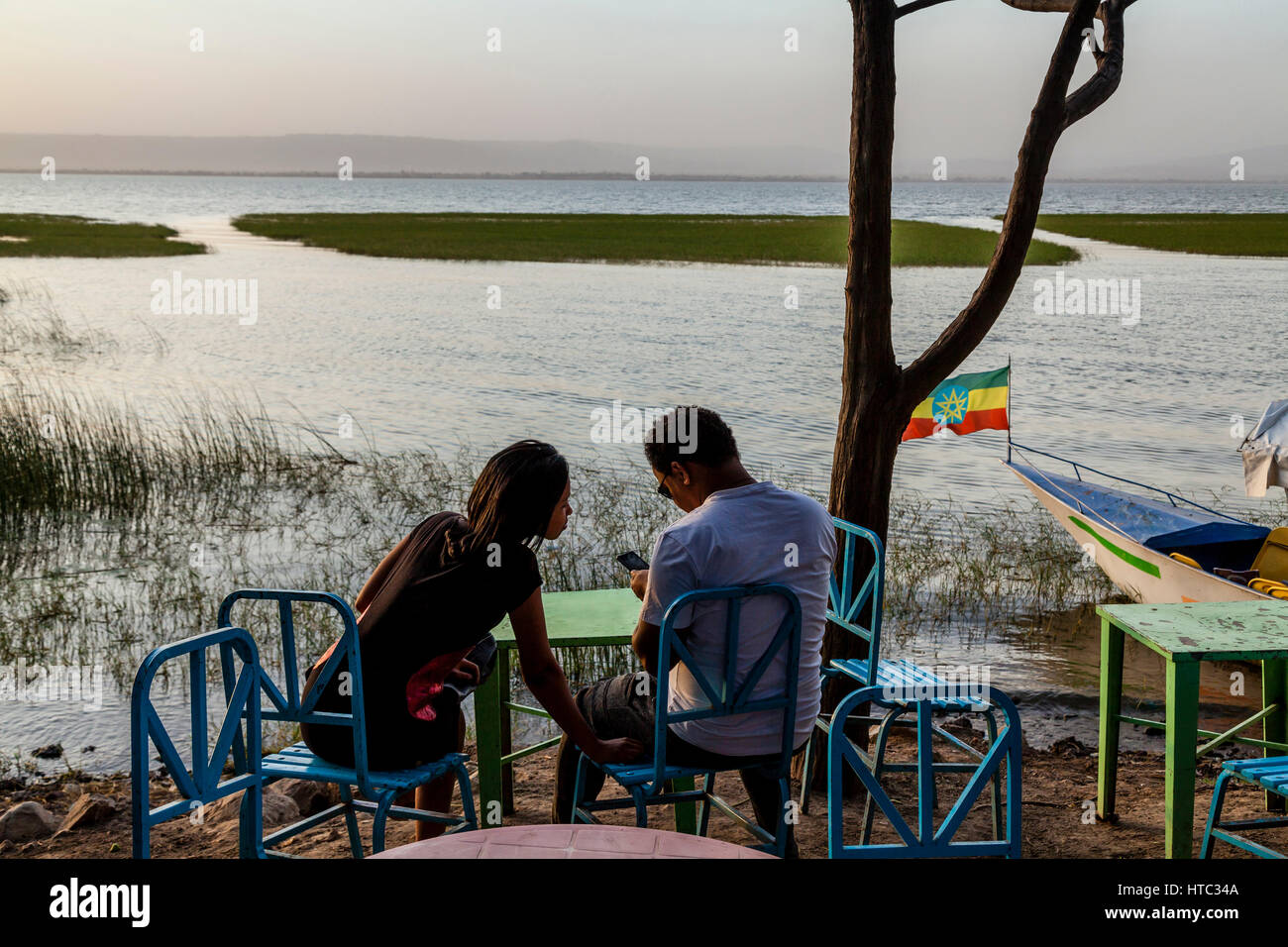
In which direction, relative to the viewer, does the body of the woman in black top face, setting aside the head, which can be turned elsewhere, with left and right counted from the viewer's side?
facing away from the viewer and to the right of the viewer

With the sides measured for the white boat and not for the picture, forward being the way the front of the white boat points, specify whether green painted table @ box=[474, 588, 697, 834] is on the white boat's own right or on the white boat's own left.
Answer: on the white boat's own left

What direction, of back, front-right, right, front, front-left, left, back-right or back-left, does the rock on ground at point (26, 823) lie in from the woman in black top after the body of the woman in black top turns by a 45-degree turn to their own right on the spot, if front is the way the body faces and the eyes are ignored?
back-left

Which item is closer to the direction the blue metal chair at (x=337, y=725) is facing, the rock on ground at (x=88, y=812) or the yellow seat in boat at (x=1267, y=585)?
the yellow seat in boat

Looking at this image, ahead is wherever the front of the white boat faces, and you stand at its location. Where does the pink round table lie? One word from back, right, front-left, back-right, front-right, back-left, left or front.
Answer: back-left

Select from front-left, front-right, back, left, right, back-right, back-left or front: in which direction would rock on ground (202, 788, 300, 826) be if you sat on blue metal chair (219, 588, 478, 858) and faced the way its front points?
front-left

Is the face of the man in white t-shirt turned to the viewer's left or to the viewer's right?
to the viewer's left

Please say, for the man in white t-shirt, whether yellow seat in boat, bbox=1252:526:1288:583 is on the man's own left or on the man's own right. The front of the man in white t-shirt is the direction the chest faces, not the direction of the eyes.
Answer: on the man's own right

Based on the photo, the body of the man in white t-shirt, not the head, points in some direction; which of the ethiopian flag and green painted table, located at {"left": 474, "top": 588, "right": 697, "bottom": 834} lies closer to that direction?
the green painted table

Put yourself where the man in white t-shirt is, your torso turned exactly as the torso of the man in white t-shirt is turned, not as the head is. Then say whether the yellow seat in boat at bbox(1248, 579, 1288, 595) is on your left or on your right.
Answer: on your right

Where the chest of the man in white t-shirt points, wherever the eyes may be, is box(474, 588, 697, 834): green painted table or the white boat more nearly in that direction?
the green painted table

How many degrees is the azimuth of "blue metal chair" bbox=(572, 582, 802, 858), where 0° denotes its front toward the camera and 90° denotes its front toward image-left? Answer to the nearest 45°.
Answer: approximately 135°

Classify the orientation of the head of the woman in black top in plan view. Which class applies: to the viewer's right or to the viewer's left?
to the viewer's right

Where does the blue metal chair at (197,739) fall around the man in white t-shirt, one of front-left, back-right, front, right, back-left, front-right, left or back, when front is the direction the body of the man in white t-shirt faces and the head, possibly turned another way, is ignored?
left

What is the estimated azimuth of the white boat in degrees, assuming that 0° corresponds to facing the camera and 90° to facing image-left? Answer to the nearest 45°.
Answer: approximately 135°
